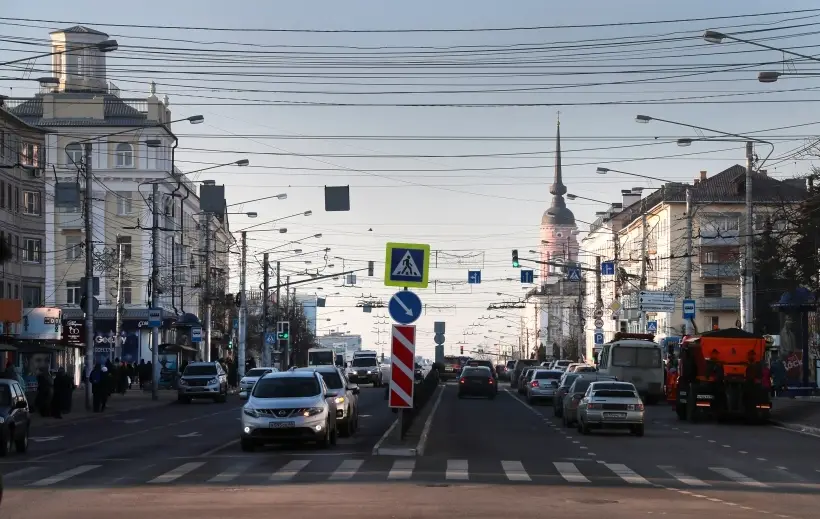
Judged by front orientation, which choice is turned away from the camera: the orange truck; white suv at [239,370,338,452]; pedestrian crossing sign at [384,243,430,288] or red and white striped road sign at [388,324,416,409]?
the orange truck

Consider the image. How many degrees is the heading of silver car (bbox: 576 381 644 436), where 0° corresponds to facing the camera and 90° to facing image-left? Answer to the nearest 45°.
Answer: approximately 180°

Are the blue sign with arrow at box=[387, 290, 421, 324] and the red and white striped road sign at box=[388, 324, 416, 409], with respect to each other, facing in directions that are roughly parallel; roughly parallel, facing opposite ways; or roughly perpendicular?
roughly parallel

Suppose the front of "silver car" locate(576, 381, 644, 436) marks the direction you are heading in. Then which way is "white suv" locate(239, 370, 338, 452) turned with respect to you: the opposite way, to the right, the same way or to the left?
the opposite way

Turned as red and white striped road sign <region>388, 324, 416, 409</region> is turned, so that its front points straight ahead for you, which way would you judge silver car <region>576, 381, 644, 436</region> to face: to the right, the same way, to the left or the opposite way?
the opposite way

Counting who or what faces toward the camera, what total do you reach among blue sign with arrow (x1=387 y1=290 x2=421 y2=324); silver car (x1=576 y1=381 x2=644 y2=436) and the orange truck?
1

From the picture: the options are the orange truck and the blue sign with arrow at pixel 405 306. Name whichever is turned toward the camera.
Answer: the blue sign with arrow

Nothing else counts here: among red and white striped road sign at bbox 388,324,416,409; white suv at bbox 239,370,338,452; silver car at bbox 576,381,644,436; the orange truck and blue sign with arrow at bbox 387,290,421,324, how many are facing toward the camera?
3

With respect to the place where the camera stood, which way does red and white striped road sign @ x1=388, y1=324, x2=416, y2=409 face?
facing the viewer

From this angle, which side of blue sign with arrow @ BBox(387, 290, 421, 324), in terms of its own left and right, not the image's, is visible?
front

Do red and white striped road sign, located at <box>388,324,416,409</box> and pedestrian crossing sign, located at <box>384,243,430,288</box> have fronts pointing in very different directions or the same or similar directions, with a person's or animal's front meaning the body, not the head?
same or similar directions

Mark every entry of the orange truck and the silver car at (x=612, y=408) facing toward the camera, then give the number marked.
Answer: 0

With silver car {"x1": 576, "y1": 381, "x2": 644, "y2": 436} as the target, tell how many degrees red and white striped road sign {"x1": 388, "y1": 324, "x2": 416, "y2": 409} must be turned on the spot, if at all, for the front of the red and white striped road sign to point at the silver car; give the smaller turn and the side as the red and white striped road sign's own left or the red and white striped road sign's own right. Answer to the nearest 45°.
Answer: approximately 135° to the red and white striped road sign's own left
